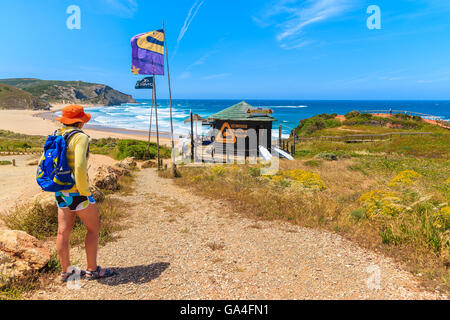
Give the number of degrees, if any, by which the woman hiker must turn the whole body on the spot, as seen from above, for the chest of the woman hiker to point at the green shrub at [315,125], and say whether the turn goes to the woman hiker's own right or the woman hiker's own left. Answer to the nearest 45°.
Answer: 0° — they already face it

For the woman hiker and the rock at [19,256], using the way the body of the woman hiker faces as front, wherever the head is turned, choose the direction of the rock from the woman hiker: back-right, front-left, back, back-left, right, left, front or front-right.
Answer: left

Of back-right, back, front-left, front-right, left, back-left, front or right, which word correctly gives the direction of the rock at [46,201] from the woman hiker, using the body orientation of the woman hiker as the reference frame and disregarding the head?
front-left

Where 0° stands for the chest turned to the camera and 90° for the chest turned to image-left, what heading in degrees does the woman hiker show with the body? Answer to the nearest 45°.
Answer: approximately 225°

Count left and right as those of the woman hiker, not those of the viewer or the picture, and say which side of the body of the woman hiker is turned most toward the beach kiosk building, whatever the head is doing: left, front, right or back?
front

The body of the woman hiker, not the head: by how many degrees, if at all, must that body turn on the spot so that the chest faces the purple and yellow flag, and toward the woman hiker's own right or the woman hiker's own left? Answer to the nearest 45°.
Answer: approximately 45° to the woman hiker's own left

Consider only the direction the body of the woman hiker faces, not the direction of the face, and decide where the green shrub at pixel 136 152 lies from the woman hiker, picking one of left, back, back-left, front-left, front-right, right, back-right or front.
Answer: front-left

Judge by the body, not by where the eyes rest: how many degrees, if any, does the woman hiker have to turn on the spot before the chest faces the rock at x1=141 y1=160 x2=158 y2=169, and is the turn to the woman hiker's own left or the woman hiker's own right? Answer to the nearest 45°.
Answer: approximately 45° to the woman hiker's own left

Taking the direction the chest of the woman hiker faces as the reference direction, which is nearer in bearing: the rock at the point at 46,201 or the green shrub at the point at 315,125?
the green shrub

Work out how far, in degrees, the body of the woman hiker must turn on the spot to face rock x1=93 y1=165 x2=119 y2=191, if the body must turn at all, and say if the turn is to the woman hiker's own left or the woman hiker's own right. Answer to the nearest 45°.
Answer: approximately 45° to the woman hiker's own left
